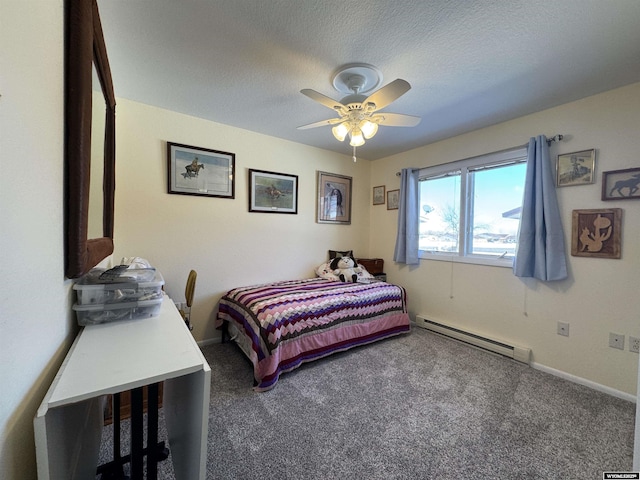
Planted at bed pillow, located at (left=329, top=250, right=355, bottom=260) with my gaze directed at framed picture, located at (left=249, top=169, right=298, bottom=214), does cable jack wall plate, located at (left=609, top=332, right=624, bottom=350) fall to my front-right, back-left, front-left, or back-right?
back-left

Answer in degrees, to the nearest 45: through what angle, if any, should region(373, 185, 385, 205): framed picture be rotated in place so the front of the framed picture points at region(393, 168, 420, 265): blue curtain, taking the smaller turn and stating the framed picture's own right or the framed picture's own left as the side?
approximately 90° to the framed picture's own left

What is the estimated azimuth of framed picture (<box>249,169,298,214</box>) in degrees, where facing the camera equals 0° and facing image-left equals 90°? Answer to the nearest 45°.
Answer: approximately 315°

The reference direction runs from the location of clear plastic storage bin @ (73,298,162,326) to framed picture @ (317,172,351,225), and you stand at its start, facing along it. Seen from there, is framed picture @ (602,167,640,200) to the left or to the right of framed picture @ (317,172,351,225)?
right

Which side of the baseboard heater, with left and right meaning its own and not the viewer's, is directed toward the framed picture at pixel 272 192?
front

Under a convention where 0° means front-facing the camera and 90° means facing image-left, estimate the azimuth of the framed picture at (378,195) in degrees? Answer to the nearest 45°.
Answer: approximately 45°

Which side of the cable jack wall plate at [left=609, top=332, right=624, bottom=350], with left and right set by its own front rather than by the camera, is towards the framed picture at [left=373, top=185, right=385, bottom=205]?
right

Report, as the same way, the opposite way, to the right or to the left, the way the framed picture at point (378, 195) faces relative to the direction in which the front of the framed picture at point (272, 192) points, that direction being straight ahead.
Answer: to the right

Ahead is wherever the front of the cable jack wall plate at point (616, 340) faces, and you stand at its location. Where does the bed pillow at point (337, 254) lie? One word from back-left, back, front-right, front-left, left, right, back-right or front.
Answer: right

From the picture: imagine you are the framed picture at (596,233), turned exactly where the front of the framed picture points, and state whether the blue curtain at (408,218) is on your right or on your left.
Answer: on your right

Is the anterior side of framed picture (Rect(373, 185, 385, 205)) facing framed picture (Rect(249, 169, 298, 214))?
yes
